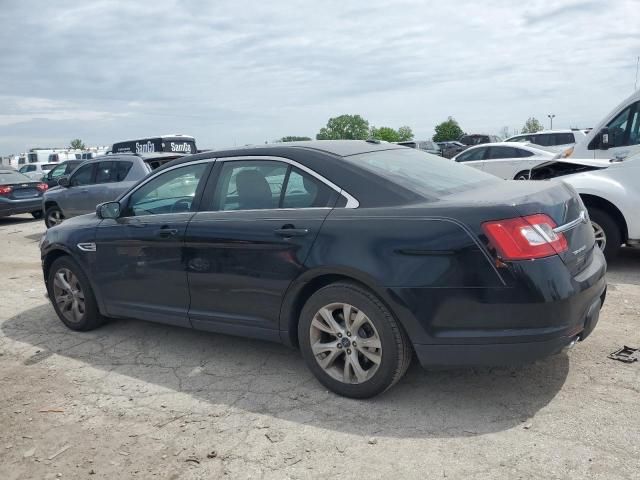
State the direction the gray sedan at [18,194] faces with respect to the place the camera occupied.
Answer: facing away from the viewer and to the left of the viewer

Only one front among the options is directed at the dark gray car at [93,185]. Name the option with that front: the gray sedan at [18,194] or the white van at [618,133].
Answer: the white van

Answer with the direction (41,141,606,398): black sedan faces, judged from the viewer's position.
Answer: facing away from the viewer and to the left of the viewer

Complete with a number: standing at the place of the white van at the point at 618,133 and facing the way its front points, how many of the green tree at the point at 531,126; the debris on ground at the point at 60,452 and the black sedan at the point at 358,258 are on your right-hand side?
1

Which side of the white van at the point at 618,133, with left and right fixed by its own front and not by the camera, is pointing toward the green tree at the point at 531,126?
right

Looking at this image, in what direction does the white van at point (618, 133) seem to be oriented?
to the viewer's left

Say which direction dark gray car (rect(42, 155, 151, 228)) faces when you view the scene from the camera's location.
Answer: facing away from the viewer and to the left of the viewer

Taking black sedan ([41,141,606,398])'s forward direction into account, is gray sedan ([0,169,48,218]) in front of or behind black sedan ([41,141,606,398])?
in front

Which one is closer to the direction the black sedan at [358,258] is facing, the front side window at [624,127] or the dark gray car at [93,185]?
the dark gray car
